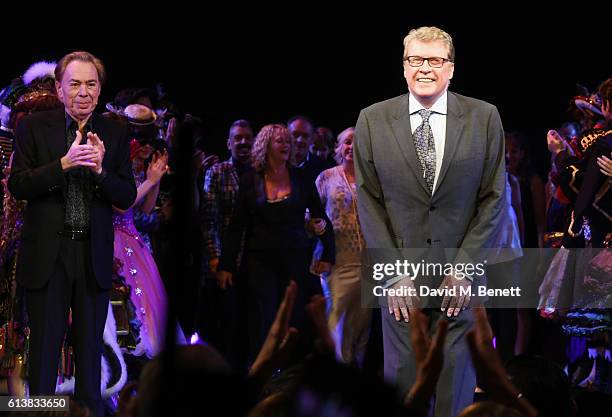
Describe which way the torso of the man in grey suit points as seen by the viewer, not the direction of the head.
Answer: toward the camera

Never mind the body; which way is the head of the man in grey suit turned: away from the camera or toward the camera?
toward the camera

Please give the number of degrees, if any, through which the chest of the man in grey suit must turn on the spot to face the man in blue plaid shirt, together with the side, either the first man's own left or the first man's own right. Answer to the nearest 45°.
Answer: approximately 135° to the first man's own right

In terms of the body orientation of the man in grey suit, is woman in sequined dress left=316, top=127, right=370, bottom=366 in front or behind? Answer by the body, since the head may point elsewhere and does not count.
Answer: behind

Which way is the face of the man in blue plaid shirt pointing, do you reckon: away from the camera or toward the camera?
toward the camera

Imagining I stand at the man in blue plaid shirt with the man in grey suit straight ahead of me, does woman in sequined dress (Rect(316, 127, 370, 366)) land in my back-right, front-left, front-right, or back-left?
front-left

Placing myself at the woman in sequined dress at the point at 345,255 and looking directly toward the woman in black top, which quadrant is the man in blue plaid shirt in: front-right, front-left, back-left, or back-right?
front-right
